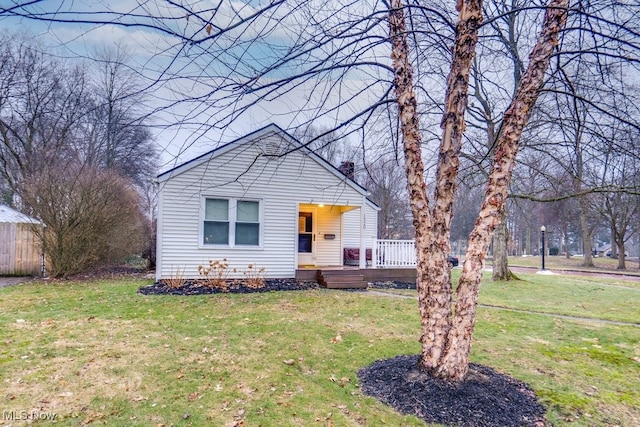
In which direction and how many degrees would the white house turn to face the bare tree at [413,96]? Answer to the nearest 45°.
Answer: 0° — it already faces it

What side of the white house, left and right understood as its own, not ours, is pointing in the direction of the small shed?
right

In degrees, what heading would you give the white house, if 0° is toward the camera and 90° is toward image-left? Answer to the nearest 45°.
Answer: approximately 0°
